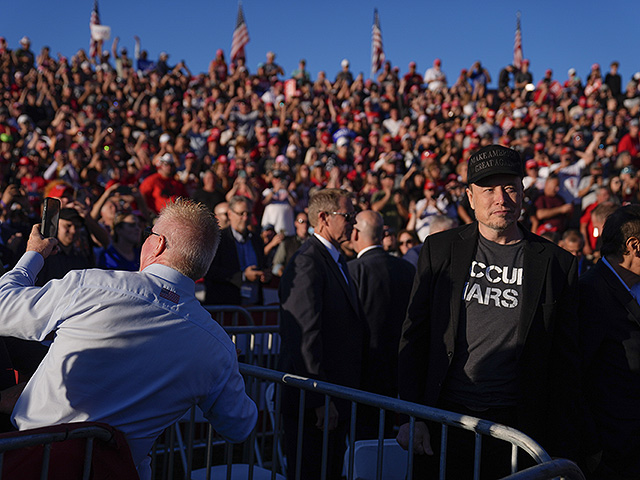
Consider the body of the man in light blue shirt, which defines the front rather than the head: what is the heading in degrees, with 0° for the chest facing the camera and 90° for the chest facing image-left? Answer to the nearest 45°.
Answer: approximately 180°

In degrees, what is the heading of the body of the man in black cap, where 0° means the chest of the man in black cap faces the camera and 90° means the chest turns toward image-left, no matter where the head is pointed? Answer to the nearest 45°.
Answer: approximately 0°

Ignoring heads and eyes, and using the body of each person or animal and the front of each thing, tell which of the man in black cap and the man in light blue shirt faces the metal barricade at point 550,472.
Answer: the man in black cap

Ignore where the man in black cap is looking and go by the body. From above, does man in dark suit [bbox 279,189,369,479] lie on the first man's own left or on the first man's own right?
on the first man's own right

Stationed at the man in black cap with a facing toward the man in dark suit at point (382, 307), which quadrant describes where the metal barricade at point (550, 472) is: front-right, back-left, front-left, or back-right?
back-left

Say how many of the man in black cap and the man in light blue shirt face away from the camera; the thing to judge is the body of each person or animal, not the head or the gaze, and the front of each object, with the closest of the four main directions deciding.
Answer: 1

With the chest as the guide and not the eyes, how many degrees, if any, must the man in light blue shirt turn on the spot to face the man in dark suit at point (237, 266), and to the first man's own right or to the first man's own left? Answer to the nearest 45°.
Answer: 0° — they already face them

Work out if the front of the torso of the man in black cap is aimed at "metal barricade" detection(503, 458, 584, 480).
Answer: yes

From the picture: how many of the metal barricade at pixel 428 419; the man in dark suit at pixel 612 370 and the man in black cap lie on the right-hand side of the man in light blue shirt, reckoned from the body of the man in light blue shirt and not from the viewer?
3

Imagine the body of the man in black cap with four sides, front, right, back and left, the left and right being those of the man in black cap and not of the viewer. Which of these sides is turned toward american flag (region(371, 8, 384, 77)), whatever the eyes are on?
back

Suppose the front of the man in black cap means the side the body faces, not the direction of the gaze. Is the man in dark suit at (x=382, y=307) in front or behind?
behind

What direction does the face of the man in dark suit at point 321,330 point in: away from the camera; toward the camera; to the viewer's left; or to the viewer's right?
to the viewer's right

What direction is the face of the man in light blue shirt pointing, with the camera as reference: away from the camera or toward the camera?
away from the camera
